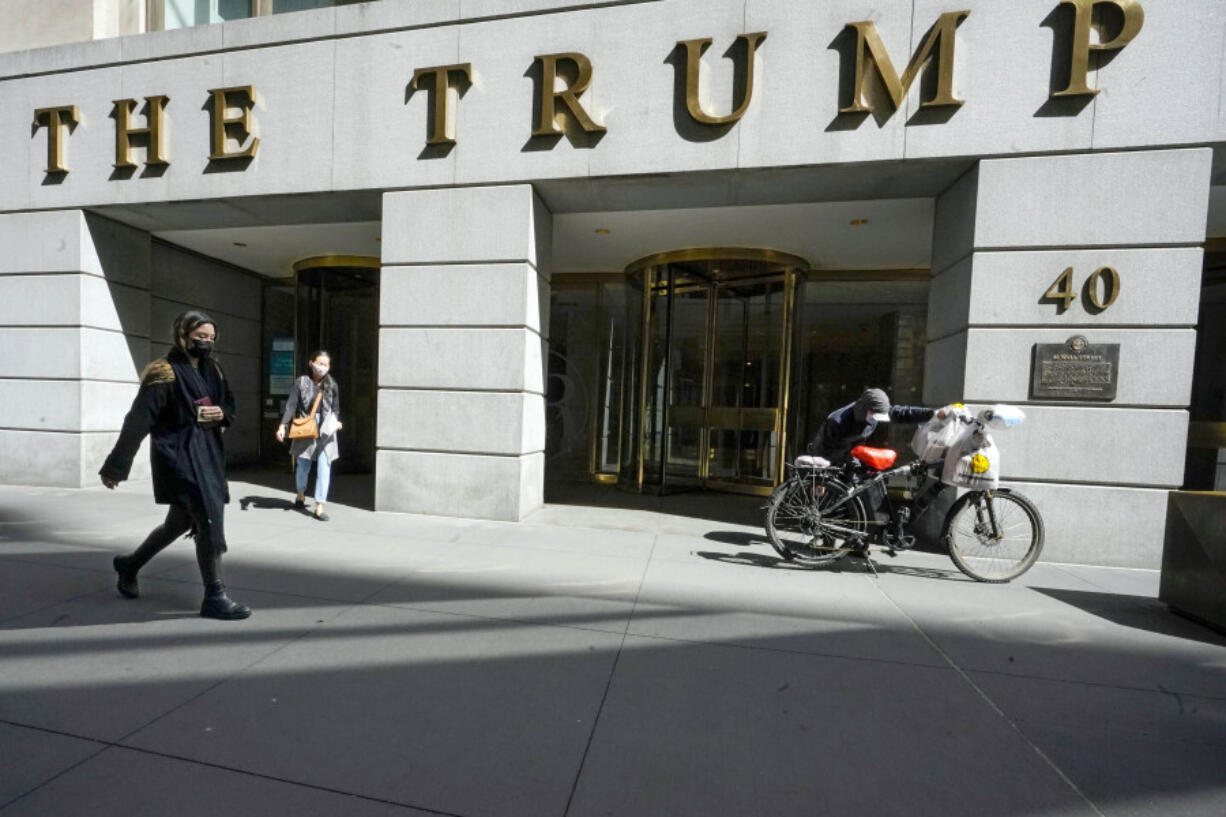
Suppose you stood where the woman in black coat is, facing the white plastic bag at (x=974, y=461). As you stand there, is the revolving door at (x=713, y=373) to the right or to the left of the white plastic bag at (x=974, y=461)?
left

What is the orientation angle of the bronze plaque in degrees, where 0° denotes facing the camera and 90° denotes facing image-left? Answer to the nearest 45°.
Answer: approximately 0°

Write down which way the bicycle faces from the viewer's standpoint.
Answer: facing to the right of the viewer

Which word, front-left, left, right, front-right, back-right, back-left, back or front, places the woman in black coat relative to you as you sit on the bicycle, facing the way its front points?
back-right

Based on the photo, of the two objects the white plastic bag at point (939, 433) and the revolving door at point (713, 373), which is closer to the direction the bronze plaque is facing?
the white plastic bag

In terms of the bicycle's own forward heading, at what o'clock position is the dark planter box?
The dark planter box is roughly at 12 o'clock from the bicycle.

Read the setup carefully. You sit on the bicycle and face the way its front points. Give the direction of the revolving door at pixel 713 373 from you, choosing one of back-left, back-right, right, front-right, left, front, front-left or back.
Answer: back-left
